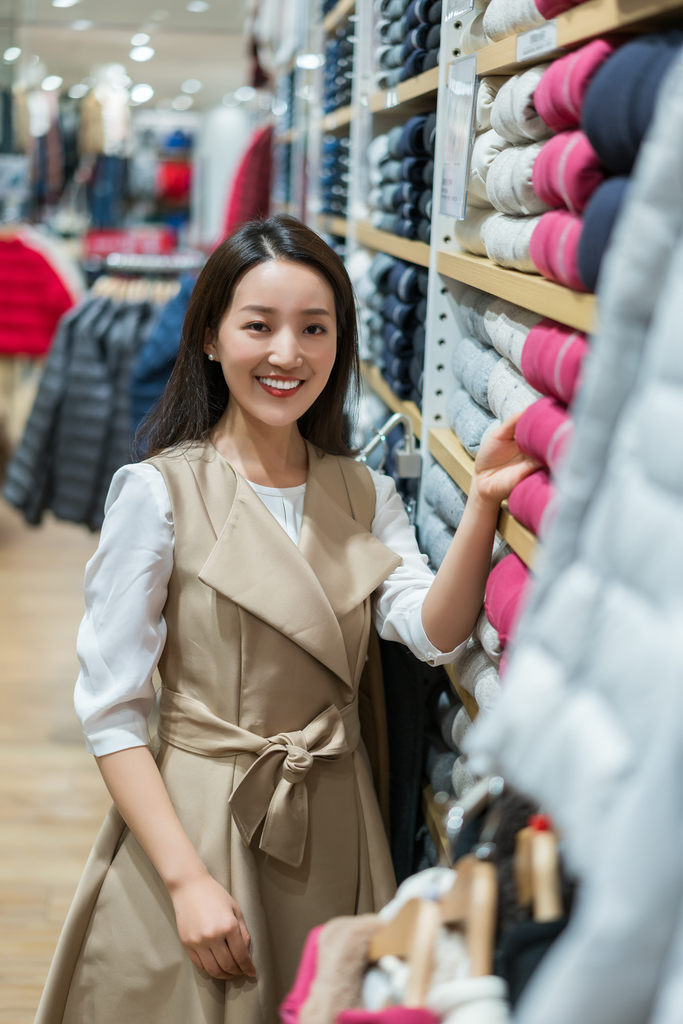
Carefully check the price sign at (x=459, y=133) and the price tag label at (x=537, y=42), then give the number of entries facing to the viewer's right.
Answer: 0

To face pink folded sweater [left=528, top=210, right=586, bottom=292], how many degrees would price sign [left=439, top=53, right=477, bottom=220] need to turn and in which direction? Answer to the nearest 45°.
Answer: approximately 45° to its left

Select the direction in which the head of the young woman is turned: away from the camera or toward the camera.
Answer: toward the camera

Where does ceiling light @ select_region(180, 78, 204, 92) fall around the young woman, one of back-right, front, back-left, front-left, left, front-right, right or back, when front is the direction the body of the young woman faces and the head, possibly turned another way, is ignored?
back-left

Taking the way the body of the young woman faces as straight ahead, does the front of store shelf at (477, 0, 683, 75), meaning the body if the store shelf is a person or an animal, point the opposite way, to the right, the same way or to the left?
to the right

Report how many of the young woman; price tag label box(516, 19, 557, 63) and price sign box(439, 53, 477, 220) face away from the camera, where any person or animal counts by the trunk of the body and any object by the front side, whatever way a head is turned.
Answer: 0

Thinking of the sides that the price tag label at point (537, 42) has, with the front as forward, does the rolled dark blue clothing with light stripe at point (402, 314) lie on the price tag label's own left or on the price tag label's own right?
on the price tag label's own right

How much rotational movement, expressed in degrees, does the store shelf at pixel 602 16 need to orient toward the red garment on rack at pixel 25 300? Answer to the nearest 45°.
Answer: approximately 90° to its right

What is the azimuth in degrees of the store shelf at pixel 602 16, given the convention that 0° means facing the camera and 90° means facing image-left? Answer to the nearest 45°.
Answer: approximately 45°

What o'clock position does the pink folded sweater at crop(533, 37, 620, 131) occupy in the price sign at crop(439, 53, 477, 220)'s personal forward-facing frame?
The pink folded sweater is roughly at 10 o'clock from the price sign.

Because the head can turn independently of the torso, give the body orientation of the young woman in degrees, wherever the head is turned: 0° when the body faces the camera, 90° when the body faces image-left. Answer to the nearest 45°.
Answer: approximately 315°

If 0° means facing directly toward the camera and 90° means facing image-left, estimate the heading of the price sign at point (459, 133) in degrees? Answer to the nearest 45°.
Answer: approximately 45°

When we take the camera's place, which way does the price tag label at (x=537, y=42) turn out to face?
facing the viewer and to the left of the viewer

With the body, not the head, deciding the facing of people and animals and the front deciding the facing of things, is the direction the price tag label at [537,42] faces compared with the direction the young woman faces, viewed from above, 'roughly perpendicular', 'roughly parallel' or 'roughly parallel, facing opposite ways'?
roughly perpendicular
